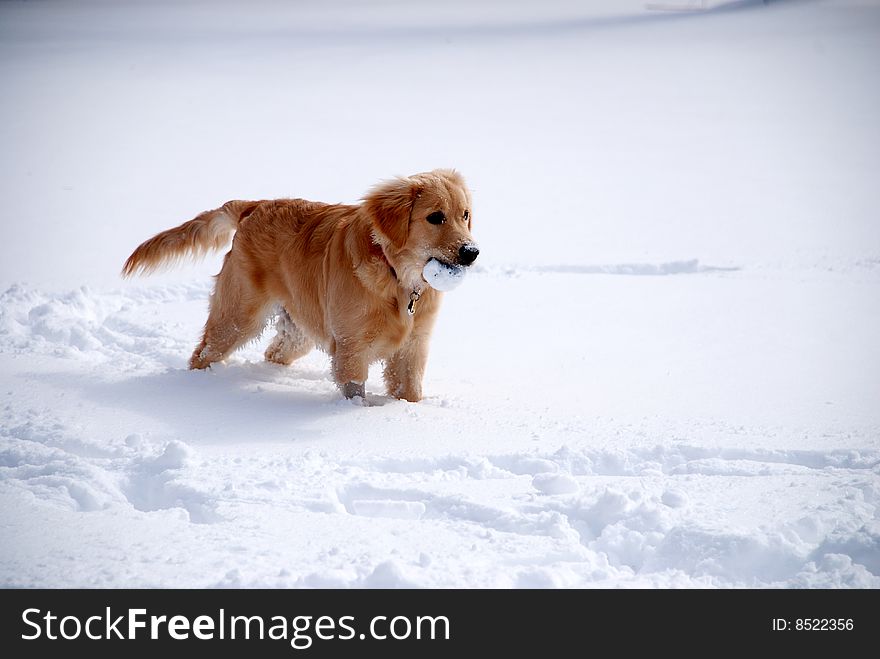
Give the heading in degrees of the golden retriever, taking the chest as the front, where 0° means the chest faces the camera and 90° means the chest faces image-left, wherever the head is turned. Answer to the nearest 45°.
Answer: approximately 315°
